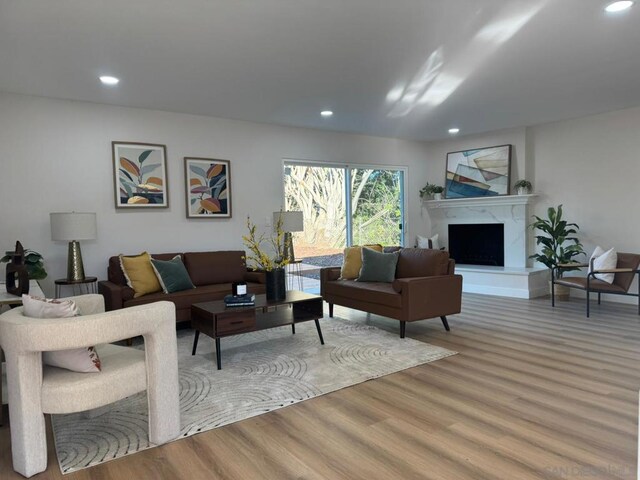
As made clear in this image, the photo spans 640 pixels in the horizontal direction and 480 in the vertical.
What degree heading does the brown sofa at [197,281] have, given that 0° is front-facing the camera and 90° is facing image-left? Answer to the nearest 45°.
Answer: approximately 0°

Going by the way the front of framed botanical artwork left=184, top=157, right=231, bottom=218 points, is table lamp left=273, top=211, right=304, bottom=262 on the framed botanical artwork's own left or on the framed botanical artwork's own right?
on the framed botanical artwork's own left

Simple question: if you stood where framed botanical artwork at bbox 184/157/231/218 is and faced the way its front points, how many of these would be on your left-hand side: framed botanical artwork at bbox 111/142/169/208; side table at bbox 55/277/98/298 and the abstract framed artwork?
1

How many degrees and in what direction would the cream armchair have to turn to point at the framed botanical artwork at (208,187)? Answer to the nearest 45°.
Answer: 0° — it already faces it

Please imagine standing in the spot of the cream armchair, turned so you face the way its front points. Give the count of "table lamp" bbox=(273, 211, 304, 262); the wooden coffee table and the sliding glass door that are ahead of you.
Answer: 3

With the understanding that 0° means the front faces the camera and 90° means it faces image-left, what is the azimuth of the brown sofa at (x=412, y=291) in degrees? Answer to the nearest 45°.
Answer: approximately 45°

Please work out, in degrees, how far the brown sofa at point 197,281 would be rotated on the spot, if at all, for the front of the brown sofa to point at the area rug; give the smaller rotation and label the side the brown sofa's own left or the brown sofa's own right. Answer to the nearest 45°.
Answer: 0° — it already faces it

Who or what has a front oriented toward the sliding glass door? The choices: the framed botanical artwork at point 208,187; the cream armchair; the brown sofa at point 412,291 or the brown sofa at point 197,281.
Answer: the cream armchair

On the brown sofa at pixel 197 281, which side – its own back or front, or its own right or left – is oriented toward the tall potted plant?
left

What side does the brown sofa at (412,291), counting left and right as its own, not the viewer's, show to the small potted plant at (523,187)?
back

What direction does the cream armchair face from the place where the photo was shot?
facing away from the viewer and to the right of the viewer

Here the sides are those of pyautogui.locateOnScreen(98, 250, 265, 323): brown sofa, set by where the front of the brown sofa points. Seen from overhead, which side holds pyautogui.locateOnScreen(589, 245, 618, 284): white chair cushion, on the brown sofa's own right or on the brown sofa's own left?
on the brown sofa's own left

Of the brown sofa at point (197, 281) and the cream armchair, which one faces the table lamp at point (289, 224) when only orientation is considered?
the cream armchair
